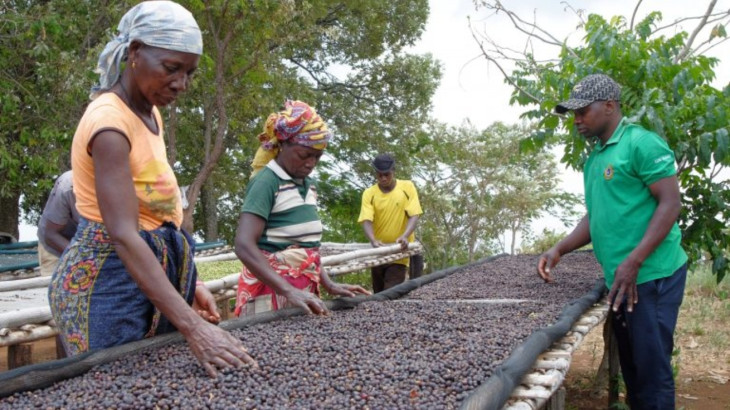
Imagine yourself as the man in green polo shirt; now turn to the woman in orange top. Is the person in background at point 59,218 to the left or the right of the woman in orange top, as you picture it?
right

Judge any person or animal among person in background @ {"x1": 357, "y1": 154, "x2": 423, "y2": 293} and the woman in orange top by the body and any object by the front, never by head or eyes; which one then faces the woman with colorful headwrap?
the person in background

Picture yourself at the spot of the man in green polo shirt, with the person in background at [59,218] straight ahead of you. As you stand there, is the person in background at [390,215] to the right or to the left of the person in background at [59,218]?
right

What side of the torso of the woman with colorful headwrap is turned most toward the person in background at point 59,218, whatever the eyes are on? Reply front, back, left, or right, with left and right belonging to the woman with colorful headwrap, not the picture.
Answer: back

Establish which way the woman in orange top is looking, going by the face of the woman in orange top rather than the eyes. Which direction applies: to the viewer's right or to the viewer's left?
to the viewer's right

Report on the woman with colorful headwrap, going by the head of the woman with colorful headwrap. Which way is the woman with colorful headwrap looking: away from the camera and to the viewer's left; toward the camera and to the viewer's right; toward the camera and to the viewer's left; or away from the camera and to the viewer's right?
toward the camera and to the viewer's right

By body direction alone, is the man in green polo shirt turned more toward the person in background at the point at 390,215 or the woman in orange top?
the woman in orange top

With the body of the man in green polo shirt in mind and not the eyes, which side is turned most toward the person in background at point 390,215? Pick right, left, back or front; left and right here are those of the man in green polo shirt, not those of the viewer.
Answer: right
